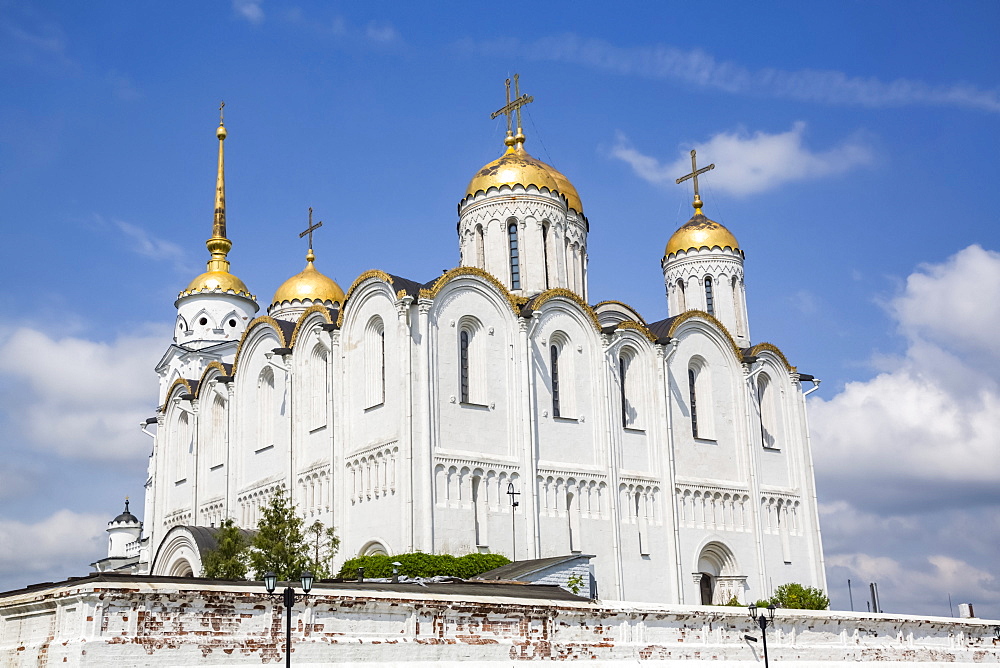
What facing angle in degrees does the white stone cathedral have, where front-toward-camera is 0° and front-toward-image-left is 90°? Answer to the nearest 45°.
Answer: approximately 45°

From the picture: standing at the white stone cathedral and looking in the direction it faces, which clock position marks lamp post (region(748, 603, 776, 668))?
The lamp post is roughly at 10 o'clock from the white stone cathedral.

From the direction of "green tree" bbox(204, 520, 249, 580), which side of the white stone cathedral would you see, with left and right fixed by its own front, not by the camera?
front

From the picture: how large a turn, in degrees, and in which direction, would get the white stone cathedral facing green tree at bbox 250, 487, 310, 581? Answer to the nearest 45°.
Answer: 0° — it already faces it

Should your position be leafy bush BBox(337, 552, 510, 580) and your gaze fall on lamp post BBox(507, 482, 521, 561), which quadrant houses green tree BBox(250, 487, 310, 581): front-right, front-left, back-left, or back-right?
back-left

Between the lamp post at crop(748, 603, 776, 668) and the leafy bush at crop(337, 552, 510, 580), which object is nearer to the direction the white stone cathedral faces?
the leafy bush

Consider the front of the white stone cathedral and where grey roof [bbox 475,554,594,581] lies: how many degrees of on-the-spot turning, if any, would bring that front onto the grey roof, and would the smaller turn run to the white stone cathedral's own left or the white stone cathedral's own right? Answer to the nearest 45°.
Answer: approximately 45° to the white stone cathedral's own left
